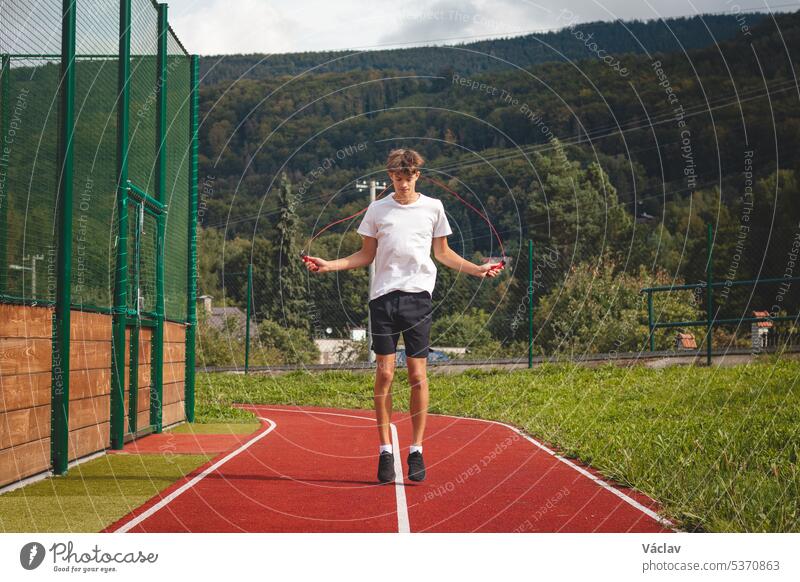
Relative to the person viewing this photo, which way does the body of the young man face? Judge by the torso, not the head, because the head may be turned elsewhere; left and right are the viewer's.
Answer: facing the viewer

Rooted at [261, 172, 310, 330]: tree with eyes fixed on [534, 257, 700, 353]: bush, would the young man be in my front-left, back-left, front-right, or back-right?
front-right

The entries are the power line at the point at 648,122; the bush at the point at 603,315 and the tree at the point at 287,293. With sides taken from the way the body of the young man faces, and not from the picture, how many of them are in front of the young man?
0

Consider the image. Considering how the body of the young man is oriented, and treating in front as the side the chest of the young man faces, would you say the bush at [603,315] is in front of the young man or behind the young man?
behind

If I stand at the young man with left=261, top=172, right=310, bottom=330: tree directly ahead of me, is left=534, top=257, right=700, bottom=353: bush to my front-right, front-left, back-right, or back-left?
front-right

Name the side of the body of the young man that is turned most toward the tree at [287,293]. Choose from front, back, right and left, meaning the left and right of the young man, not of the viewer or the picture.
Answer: back

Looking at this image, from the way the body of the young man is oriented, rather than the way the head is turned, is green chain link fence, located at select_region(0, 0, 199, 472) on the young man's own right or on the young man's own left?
on the young man's own right

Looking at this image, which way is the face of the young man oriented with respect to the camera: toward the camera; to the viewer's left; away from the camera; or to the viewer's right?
toward the camera
